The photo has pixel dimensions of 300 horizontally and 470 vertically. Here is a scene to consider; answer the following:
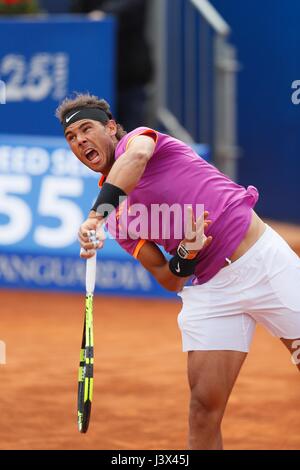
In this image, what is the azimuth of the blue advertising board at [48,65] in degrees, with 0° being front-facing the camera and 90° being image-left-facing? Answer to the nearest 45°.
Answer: approximately 0°

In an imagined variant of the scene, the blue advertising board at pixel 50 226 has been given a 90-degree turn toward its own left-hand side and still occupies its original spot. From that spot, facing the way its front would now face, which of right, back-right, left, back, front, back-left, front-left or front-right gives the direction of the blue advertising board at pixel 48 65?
left

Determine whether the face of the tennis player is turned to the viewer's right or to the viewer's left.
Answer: to the viewer's left

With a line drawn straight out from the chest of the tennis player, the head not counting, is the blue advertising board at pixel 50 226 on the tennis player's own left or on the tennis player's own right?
on the tennis player's own right

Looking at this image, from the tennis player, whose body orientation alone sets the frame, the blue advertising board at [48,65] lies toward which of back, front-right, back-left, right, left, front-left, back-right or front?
back-right

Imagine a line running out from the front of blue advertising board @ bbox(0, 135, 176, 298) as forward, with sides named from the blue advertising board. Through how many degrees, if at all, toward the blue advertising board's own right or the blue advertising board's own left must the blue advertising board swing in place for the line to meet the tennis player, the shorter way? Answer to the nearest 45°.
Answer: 0° — it already faces them
